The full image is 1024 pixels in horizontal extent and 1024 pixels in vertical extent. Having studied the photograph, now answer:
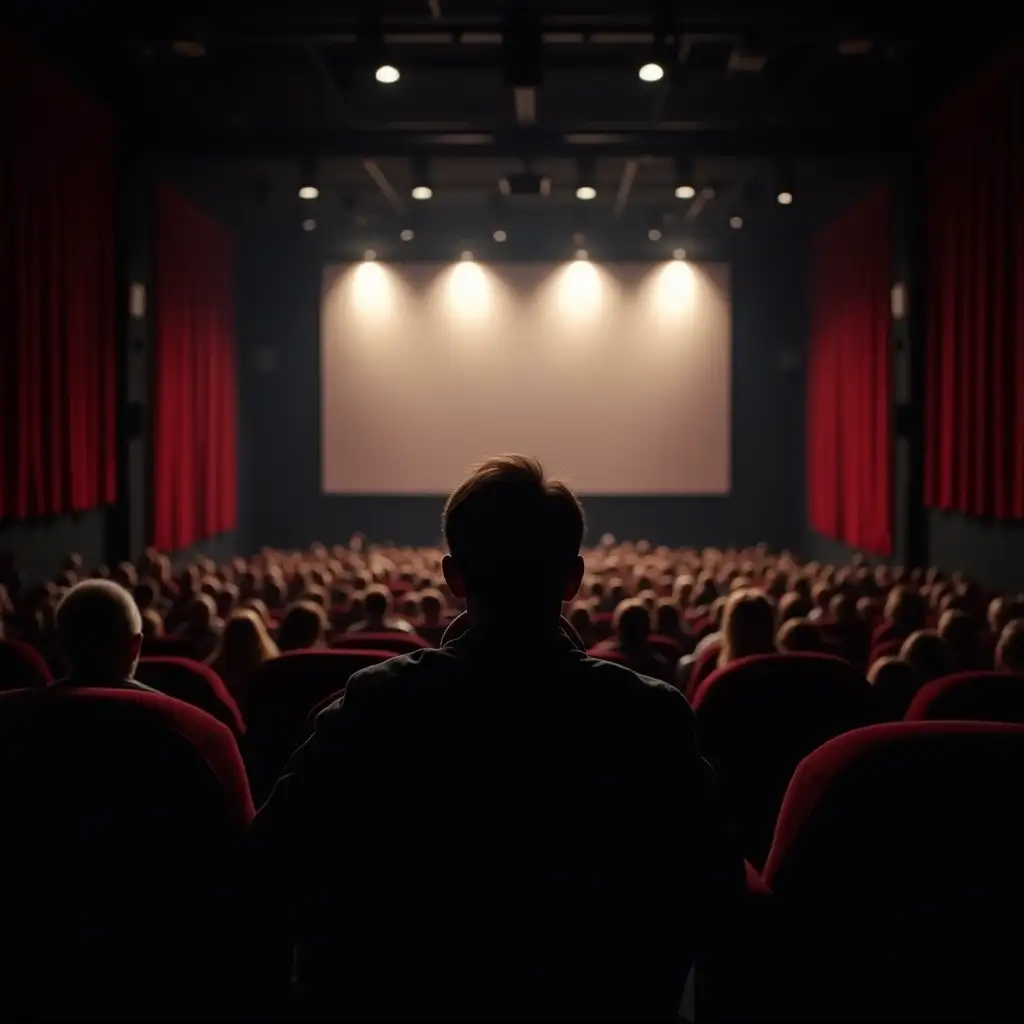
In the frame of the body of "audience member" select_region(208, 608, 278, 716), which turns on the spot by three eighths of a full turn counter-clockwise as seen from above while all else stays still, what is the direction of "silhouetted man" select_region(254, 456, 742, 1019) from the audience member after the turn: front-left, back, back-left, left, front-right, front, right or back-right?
front-left

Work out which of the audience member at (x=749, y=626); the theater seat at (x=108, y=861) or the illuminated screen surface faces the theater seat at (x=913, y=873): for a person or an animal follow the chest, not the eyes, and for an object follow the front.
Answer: the illuminated screen surface

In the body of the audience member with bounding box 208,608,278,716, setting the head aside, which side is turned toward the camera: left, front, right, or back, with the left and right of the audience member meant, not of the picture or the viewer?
back

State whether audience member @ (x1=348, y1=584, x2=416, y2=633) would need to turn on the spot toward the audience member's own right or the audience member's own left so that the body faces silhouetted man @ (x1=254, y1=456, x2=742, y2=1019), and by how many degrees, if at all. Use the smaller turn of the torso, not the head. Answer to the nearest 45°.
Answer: approximately 180°

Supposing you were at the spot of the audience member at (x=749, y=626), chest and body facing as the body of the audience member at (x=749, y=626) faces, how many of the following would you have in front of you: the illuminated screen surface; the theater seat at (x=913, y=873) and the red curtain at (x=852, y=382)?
2

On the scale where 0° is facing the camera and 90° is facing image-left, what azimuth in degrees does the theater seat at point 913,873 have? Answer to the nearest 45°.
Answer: approximately 180°

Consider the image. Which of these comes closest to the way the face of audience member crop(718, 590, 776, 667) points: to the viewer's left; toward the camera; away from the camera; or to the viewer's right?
away from the camera

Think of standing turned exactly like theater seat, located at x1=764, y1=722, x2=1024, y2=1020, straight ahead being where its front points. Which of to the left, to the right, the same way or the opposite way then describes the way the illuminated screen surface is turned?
the opposite way

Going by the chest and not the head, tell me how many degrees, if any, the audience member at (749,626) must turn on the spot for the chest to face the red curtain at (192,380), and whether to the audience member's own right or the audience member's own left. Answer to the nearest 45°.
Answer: approximately 45° to the audience member's own left

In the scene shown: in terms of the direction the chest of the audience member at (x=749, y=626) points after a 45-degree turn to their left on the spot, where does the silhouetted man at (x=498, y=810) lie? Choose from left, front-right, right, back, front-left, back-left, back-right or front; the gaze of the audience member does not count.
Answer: back-left

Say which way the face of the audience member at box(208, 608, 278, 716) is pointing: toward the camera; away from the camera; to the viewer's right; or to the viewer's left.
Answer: away from the camera

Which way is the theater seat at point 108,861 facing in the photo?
away from the camera

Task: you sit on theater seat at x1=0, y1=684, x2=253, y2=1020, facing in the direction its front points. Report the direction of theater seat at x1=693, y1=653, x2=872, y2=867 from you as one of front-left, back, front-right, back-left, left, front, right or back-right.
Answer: front-right

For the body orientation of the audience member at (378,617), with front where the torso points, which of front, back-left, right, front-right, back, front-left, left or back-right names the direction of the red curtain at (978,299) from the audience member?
front-right

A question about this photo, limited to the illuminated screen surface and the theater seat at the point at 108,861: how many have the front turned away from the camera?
1

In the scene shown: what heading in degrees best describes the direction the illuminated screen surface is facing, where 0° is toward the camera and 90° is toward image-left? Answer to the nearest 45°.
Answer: approximately 0°

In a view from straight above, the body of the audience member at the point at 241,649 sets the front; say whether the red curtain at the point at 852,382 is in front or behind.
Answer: in front

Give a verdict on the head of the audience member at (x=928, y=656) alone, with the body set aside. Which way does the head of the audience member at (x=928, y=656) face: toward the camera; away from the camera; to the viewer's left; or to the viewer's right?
away from the camera
